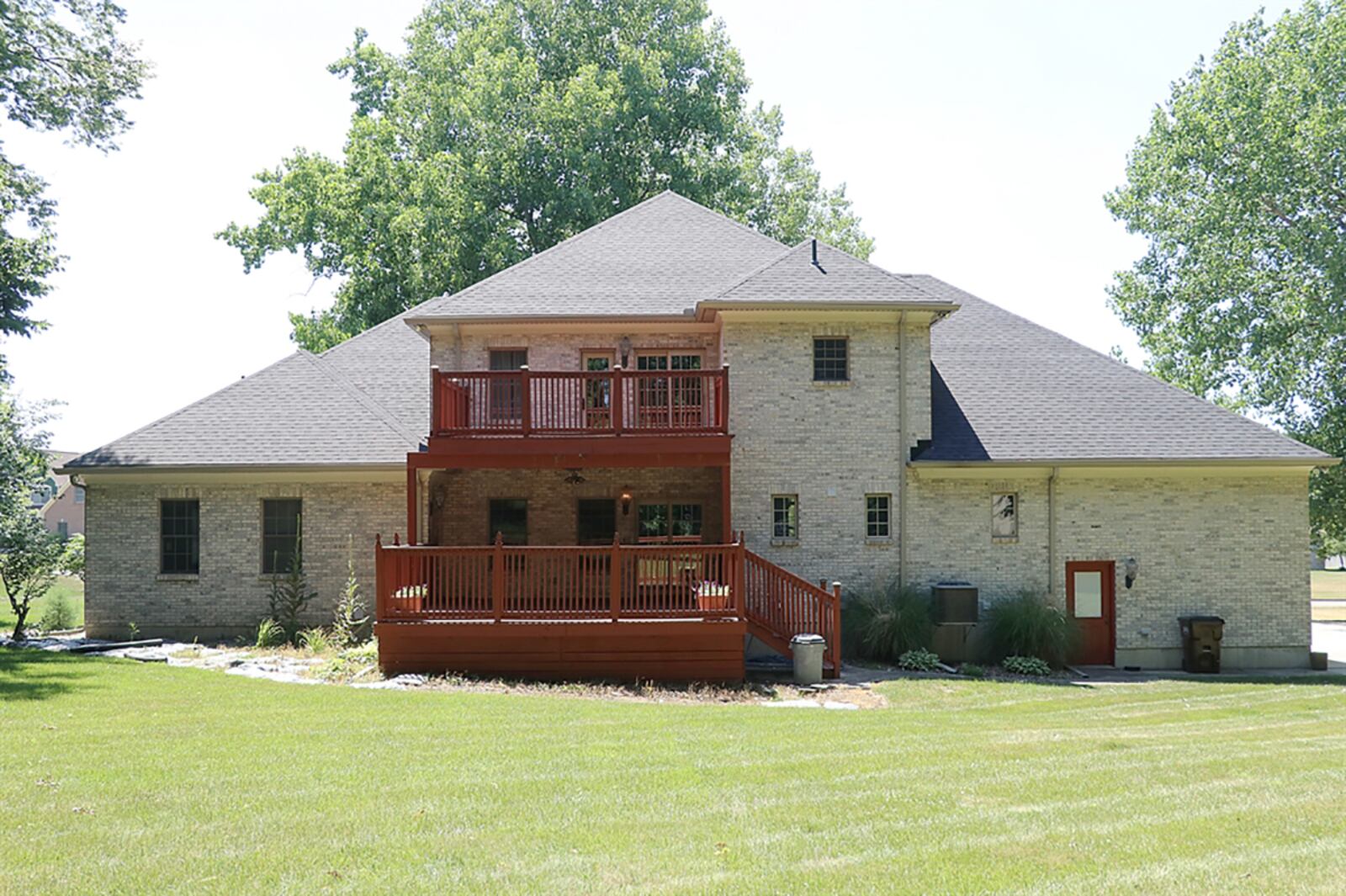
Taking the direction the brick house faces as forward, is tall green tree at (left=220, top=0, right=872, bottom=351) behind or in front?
in front

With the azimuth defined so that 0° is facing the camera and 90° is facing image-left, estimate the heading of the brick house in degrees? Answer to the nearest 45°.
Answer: approximately 180°

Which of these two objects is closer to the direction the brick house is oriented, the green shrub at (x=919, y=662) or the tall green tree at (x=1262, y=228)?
the tall green tree

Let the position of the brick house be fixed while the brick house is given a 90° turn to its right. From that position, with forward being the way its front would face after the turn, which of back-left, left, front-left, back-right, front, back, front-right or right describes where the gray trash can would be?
right

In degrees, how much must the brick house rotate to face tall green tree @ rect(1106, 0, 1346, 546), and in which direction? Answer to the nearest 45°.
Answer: approximately 45° to its right
